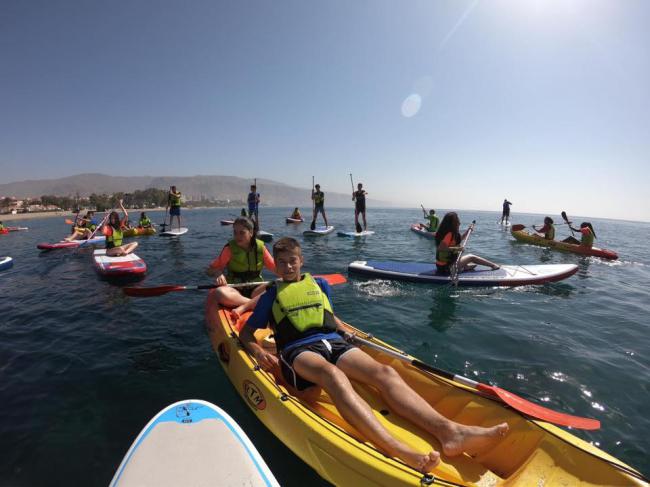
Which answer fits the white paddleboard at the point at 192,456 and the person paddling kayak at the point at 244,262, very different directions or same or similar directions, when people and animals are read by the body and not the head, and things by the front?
very different directions

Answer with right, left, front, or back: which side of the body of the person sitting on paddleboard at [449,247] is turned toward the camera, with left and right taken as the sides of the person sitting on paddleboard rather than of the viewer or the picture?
right

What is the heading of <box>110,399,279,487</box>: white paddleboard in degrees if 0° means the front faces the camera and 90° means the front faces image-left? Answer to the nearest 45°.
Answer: approximately 180°

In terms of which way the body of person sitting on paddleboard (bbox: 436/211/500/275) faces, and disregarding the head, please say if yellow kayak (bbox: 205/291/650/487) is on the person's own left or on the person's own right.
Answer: on the person's own right

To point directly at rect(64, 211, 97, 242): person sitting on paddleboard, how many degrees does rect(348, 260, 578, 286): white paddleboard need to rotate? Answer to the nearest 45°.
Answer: approximately 180°

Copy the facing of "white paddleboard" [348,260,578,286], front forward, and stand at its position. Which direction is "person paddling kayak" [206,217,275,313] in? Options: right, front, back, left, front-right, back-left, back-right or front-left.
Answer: back-right

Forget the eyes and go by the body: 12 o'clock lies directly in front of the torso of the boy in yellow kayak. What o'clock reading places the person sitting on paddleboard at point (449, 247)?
The person sitting on paddleboard is roughly at 8 o'clock from the boy in yellow kayak.

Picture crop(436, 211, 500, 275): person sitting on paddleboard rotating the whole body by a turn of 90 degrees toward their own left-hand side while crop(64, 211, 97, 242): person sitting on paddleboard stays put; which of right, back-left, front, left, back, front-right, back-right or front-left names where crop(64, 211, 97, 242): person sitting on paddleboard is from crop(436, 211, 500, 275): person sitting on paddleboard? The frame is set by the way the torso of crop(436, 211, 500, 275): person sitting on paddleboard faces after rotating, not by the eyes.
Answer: left

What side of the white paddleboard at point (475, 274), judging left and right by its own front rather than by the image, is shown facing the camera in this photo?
right

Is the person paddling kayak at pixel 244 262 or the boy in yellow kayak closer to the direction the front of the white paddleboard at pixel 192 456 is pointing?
the person paddling kayak

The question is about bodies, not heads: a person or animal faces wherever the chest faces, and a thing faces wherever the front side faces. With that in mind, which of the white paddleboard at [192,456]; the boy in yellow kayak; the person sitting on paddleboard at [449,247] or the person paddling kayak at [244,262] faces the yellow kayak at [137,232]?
the white paddleboard
